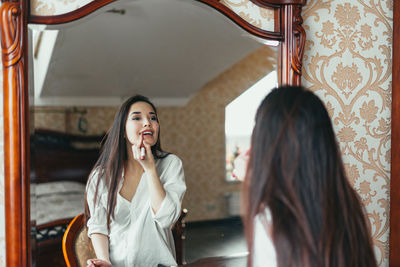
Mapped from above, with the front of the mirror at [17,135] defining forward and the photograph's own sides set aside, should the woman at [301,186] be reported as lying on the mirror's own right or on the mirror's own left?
on the mirror's own left

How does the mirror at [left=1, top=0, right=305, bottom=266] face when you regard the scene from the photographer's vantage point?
facing the viewer
